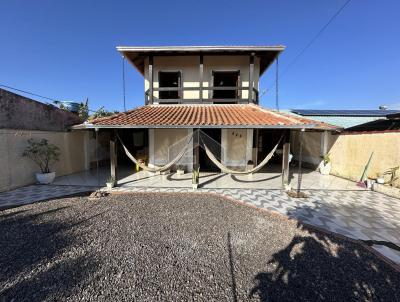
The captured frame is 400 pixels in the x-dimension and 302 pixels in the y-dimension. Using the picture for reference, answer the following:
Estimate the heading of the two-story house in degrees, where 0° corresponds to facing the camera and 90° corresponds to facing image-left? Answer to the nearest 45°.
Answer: approximately 0°

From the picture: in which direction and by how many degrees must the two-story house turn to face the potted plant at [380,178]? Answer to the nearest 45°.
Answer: approximately 90° to its left

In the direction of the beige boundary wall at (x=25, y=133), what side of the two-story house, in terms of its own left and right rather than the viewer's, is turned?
right

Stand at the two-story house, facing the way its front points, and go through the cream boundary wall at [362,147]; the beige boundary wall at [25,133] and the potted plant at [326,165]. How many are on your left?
2

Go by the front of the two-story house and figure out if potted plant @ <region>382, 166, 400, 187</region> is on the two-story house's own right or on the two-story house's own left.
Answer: on the two-story house's own left

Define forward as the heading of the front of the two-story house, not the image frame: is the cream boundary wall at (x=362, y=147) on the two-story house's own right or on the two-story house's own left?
on the two-story house's own left

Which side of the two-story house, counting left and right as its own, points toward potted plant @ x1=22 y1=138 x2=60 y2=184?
right
